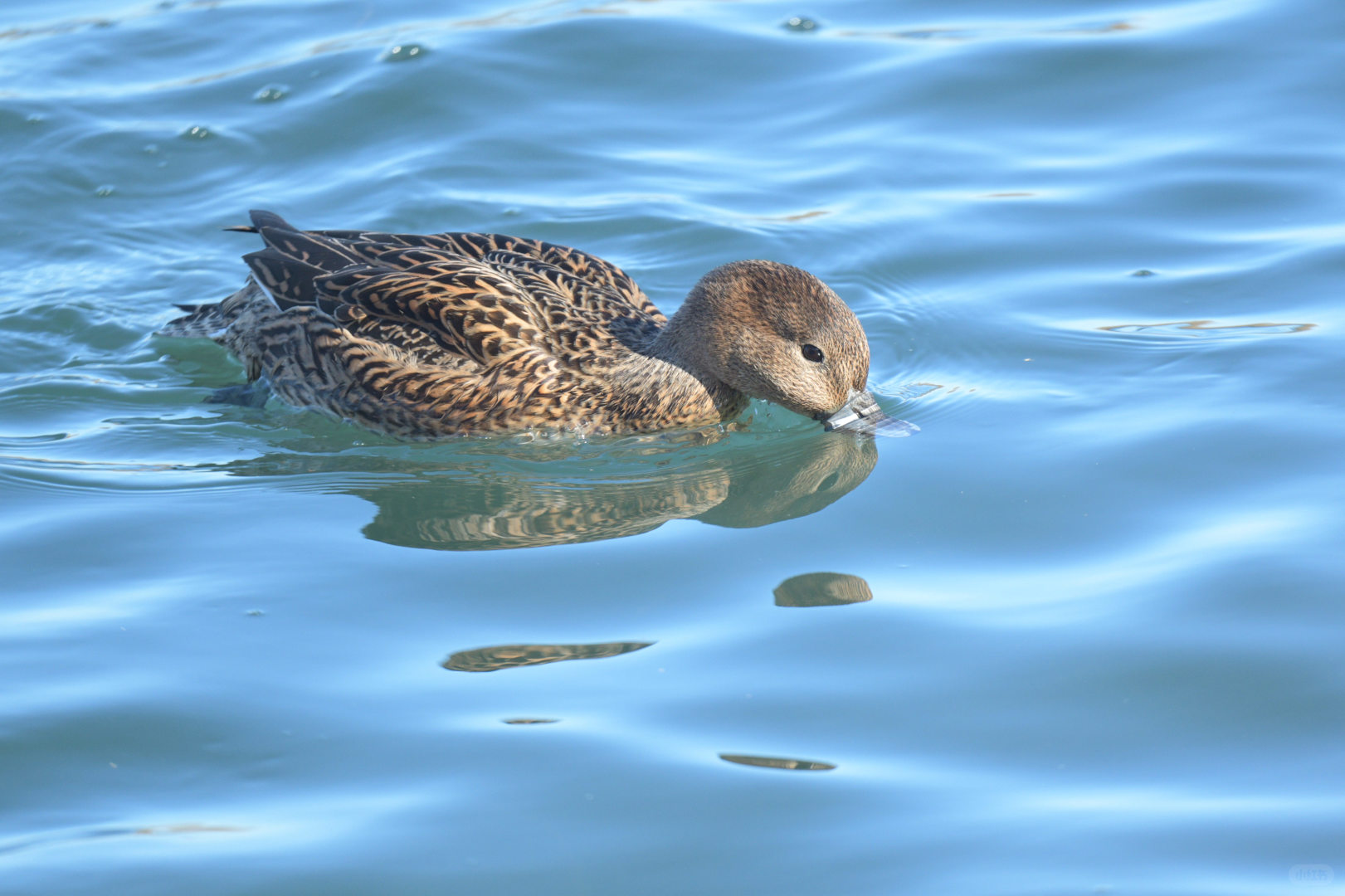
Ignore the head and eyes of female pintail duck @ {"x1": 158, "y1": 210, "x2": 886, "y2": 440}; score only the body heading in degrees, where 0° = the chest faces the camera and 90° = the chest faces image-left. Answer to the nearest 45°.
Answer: approximately 270°
